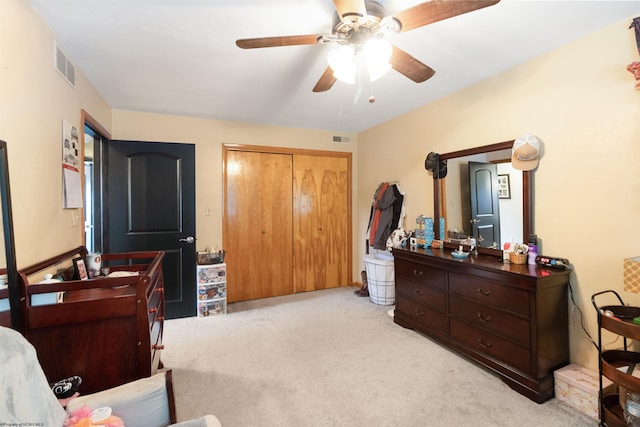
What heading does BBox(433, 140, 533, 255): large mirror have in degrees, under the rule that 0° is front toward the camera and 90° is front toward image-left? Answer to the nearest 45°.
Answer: approximately 45°

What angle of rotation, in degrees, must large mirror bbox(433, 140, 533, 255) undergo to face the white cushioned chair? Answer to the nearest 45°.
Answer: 0° — it already faces it

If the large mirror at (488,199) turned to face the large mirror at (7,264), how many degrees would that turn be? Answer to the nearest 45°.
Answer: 0° — it already faces it

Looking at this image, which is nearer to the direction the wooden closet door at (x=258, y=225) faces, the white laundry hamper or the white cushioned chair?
the white cushioned chair

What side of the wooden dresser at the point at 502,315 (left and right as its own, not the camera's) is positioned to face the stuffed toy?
front

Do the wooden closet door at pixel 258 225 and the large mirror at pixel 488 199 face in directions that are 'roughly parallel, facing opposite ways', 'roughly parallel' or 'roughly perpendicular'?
roughly perpendicular

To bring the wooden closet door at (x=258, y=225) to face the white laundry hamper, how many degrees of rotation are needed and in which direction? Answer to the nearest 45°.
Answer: approximately 45° to its left

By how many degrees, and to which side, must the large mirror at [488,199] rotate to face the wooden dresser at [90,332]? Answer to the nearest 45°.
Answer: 0° — it already faces it

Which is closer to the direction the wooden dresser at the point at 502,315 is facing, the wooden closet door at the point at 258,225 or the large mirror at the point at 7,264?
the large mirror

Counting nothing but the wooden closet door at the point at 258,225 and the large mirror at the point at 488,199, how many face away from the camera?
0

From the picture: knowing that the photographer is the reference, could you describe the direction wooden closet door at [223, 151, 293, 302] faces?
facing the viewer

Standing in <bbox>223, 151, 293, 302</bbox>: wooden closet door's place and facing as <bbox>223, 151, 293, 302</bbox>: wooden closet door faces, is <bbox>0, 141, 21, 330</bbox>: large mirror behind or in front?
in front

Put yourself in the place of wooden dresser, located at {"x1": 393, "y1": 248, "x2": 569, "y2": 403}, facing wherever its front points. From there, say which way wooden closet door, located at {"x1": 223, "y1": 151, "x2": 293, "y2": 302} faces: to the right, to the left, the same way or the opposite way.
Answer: to the left

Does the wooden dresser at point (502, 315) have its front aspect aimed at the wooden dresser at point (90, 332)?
yes

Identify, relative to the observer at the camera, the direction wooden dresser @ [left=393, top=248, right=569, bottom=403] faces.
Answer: facing the viewer and to the left of the viewer

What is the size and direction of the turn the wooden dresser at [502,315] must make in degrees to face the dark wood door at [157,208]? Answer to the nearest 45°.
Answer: approximately 45° to its right

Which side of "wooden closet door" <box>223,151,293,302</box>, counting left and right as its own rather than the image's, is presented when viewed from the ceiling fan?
front
